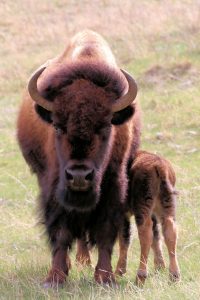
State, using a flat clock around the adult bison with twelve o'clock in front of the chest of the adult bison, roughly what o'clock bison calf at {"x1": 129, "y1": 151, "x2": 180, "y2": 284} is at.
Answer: The bison calf is roughly at 10 o'clock from the adult bison.

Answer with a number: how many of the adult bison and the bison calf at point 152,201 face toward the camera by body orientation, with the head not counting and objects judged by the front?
1

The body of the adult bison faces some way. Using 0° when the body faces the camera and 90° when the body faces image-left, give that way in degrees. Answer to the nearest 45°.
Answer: approximately 0°

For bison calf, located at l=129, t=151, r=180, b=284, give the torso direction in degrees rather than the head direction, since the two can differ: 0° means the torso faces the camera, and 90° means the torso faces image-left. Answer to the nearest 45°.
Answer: approximately 135°
